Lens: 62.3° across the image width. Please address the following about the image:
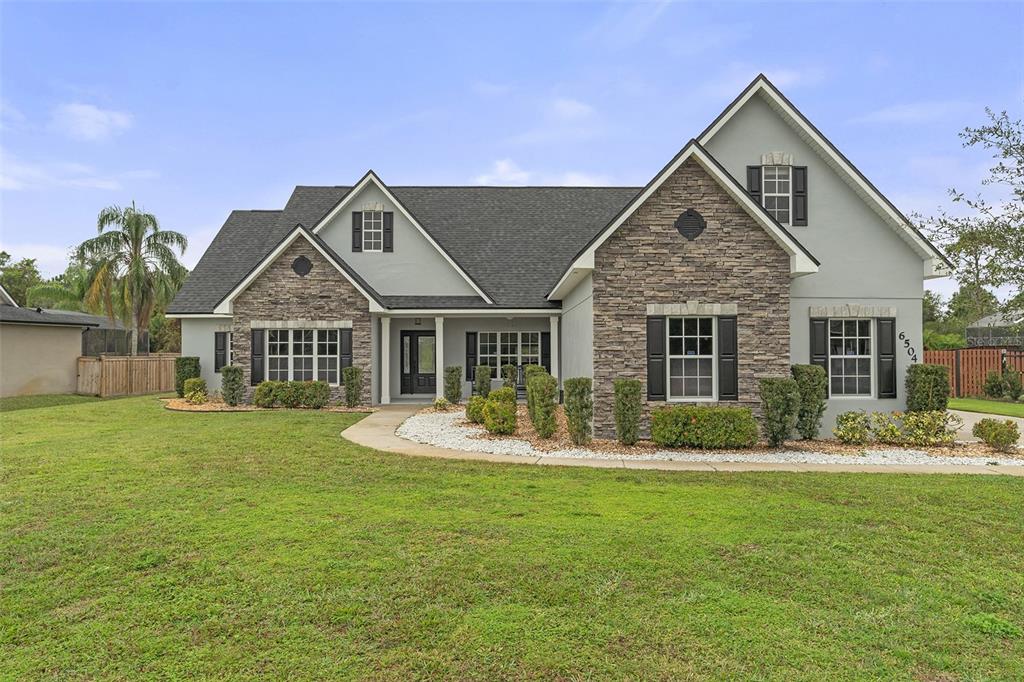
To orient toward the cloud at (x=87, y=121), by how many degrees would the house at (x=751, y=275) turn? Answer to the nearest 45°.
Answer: approximately 90° to its right

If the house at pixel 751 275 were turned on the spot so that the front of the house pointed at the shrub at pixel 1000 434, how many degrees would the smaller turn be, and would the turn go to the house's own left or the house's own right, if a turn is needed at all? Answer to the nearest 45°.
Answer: approximately 90° to the house's own left

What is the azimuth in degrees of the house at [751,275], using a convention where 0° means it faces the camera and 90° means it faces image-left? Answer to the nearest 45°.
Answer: approximately 0°

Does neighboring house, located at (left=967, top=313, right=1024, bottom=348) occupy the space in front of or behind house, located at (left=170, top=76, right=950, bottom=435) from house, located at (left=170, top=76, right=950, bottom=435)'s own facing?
behind
